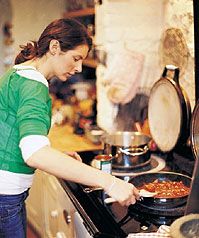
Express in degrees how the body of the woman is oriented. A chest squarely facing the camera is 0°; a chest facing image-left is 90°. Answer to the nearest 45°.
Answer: approximately 270°

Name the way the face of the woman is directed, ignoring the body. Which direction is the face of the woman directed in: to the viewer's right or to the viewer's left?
to the viewer's right

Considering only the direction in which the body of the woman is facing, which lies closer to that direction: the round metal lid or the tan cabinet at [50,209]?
the round metal lid

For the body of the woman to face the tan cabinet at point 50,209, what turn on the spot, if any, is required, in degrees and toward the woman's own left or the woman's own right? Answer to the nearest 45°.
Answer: approximately 90° to the woman's own left
